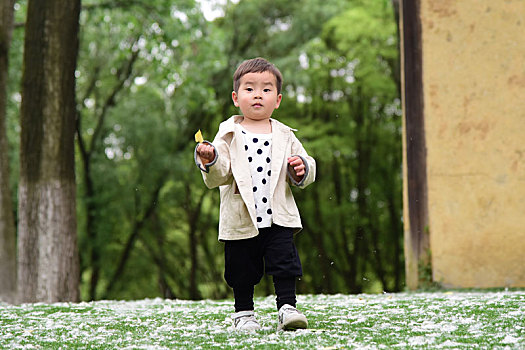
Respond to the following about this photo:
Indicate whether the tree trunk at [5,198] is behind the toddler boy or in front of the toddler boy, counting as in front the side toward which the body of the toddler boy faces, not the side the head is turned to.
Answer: behind

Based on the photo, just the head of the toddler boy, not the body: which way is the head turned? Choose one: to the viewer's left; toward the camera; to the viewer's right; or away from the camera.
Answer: toward the camera

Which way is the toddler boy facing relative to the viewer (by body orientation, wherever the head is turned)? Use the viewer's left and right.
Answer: facing the viewer

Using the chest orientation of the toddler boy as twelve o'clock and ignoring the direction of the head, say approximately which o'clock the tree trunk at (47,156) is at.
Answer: The tree trunk is roughly at 5 o'clock from the toddler boy.
